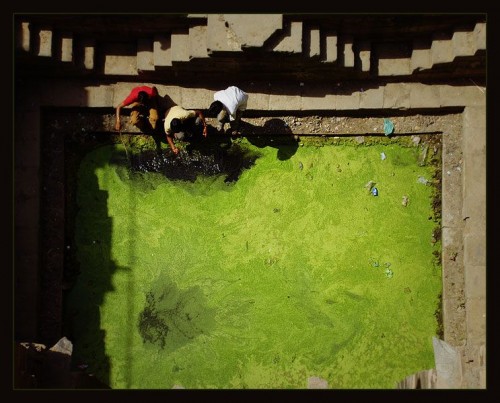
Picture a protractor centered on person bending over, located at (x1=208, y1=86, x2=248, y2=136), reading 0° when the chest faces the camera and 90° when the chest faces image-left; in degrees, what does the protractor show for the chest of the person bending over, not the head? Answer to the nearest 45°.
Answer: approximately 45°

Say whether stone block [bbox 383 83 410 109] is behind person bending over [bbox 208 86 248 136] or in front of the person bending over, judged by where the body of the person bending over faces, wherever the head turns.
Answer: behind
